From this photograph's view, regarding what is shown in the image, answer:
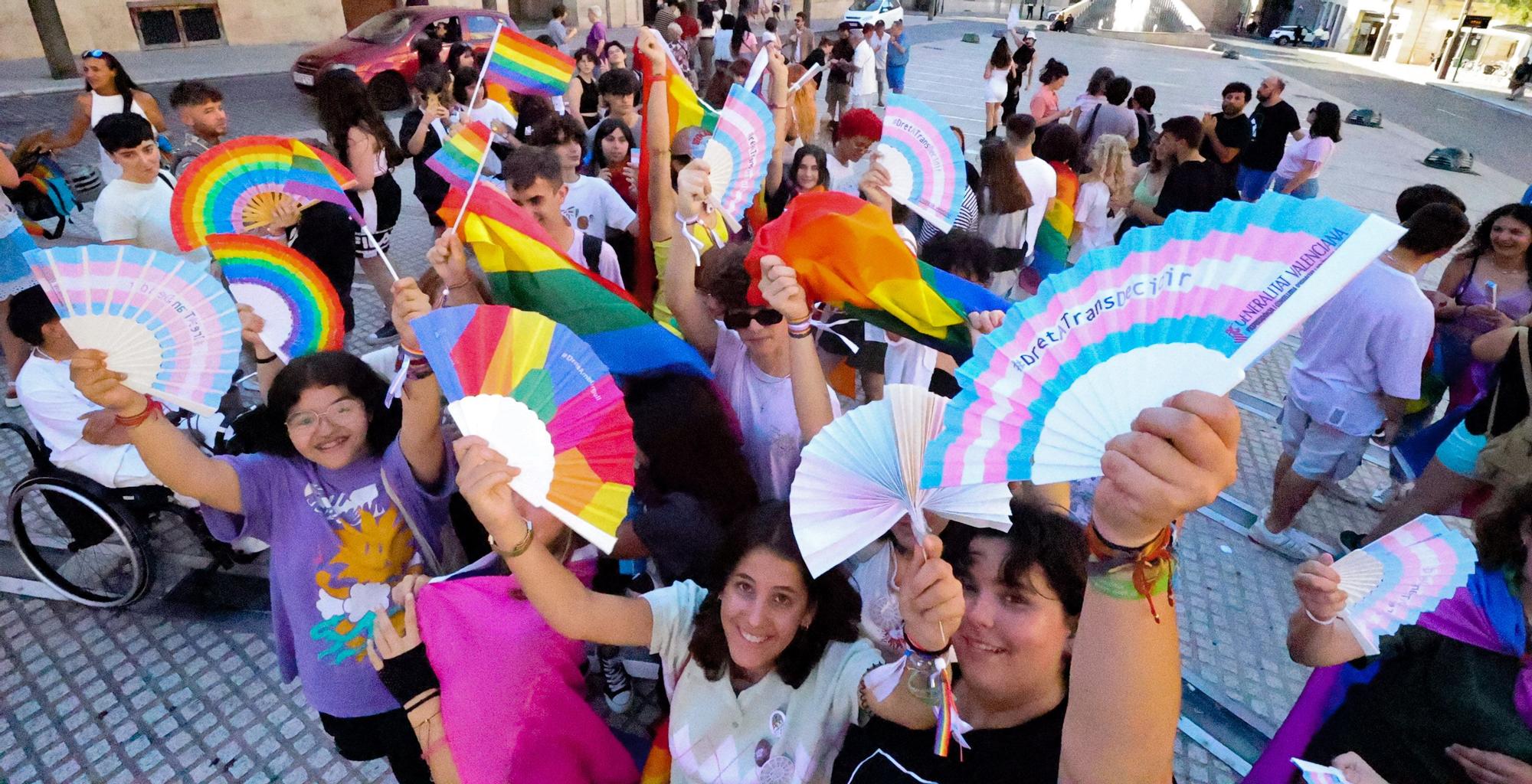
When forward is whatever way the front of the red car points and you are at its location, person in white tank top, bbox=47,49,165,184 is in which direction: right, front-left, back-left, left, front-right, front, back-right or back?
front-left

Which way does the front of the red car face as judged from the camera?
facing the viewer and to the left of the viewer

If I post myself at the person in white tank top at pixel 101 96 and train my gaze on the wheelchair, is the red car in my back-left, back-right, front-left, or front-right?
back-left

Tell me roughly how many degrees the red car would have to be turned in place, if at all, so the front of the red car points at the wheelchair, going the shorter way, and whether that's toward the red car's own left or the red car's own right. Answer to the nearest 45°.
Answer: approximately 45° to the red car's own left
